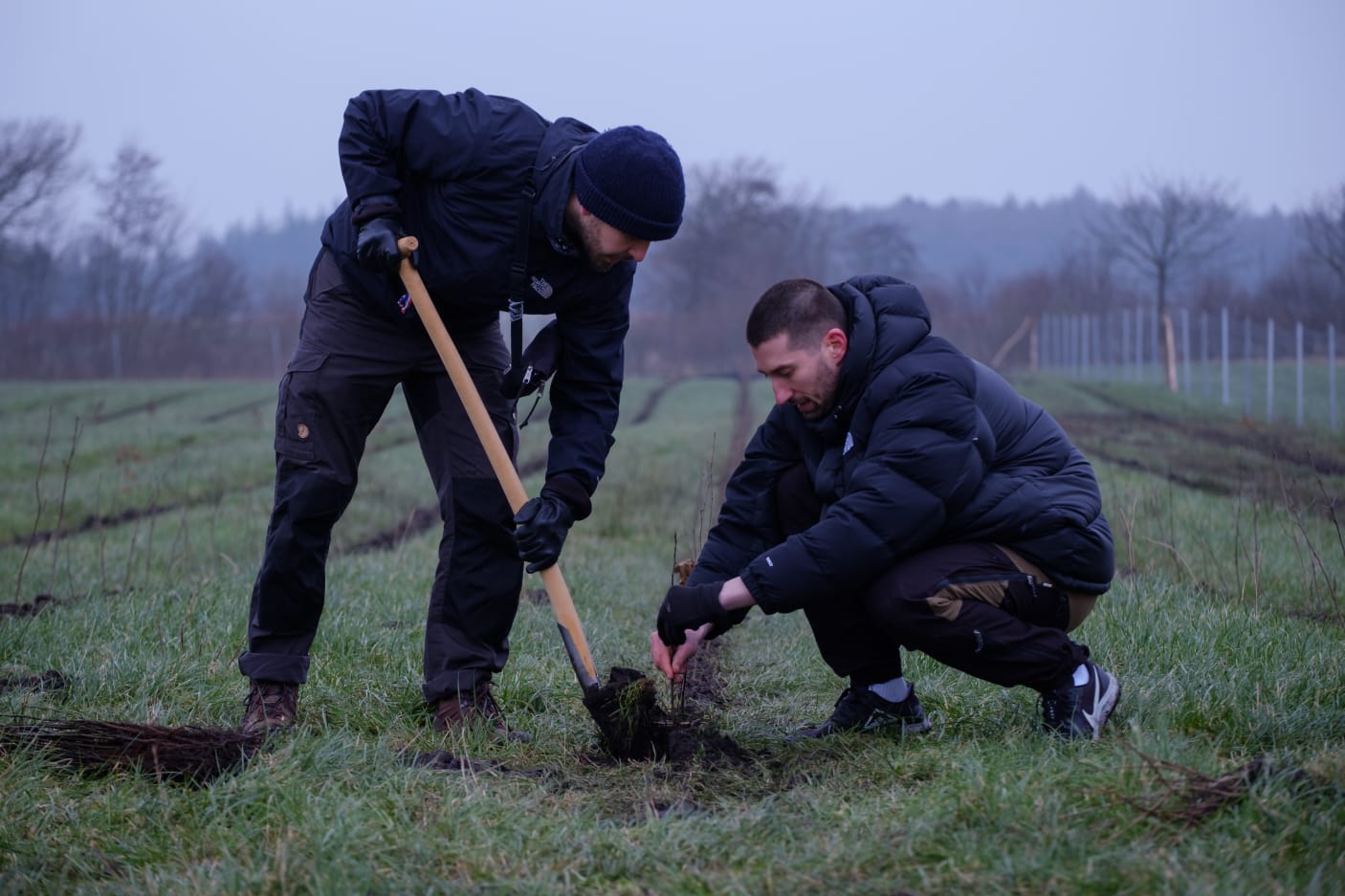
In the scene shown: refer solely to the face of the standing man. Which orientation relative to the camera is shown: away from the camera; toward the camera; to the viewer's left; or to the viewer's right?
to the viewer's right

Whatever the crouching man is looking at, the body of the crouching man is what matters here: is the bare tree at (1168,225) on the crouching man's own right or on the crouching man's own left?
on the crouching man's own right

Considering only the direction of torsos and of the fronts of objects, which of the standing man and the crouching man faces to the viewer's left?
the crouching man

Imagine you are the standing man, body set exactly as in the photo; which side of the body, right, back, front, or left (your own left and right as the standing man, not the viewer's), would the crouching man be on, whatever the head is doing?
front

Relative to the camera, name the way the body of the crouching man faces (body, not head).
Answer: to the viewer's left

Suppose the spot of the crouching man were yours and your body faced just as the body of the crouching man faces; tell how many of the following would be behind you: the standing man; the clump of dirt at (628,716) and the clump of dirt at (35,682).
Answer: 0

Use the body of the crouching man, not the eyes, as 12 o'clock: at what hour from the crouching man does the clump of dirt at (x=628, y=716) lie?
The clump of dirt is roughly at 12 o'clock from the crouching man.

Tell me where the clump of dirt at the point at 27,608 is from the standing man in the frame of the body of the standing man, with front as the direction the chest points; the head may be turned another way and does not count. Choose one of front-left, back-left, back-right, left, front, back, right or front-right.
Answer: back

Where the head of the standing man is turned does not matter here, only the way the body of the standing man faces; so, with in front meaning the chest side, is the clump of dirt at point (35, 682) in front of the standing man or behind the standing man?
behind
